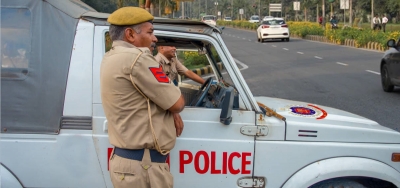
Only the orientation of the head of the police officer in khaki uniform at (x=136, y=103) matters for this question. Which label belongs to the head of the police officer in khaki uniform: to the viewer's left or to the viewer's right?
to the viewer's right

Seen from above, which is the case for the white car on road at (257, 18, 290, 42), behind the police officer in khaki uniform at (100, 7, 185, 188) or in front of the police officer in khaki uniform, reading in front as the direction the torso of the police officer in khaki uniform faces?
in front

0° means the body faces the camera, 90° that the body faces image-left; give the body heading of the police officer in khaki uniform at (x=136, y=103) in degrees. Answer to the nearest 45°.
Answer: approximately 225°

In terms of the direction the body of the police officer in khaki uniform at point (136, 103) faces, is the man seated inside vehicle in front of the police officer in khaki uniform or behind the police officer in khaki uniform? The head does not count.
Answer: in front
